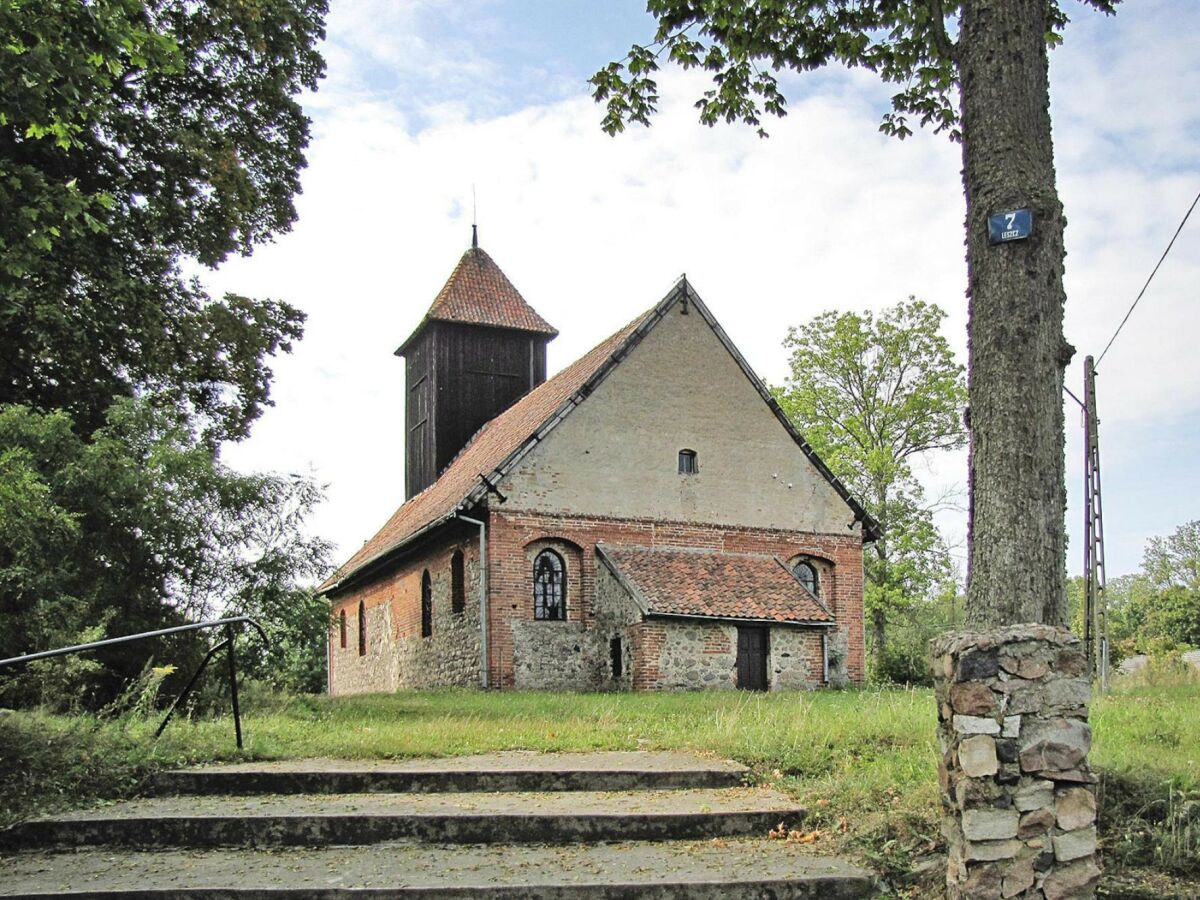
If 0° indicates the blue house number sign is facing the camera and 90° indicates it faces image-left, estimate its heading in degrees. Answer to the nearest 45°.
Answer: approximately 0°

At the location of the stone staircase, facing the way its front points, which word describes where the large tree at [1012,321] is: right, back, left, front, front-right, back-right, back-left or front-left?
left

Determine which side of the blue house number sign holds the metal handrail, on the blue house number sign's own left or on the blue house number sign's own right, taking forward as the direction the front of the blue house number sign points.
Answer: on the blue house number sign's own right

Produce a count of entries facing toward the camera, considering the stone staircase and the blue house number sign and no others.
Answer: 2

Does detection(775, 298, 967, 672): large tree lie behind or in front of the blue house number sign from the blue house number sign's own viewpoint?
behind

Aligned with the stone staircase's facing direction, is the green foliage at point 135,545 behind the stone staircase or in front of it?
behind
